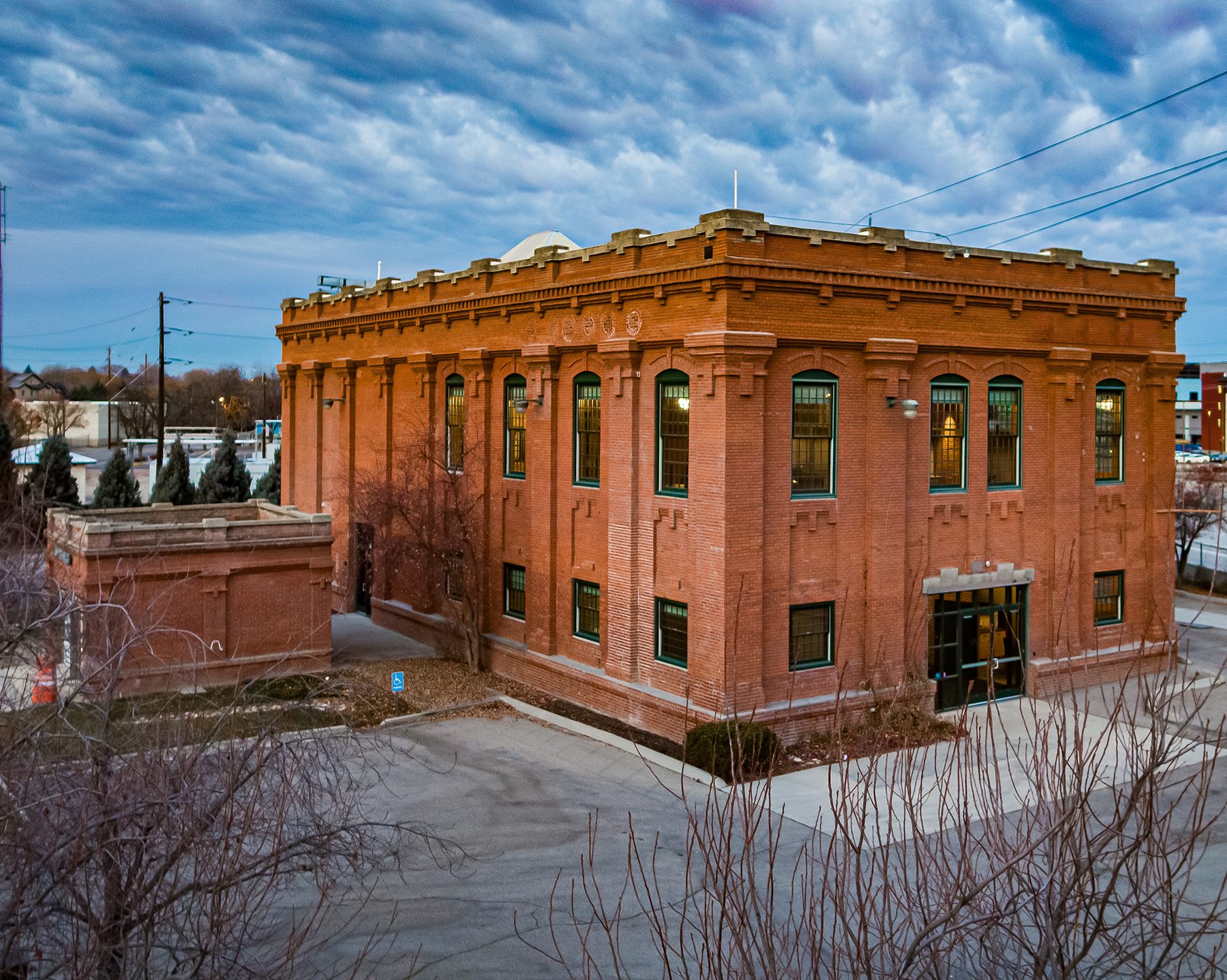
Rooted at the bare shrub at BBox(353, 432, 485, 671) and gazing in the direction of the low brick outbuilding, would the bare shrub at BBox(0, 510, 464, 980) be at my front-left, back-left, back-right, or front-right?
front-left

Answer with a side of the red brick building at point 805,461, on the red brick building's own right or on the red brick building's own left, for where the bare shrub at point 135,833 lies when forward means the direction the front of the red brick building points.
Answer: on the red brick building's own right

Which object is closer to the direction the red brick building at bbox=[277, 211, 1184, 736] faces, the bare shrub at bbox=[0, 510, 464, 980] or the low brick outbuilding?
the bare shrub
